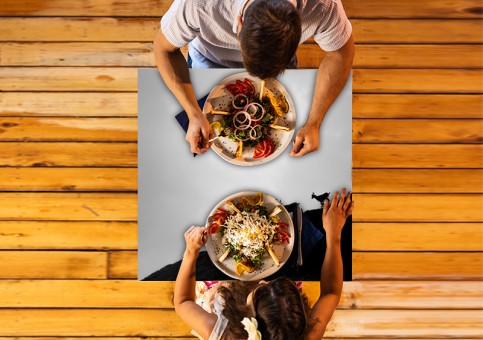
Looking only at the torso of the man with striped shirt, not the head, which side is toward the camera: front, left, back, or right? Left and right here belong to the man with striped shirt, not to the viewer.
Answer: front

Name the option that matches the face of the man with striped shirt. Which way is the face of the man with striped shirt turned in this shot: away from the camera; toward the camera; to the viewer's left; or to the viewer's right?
toward the camera
